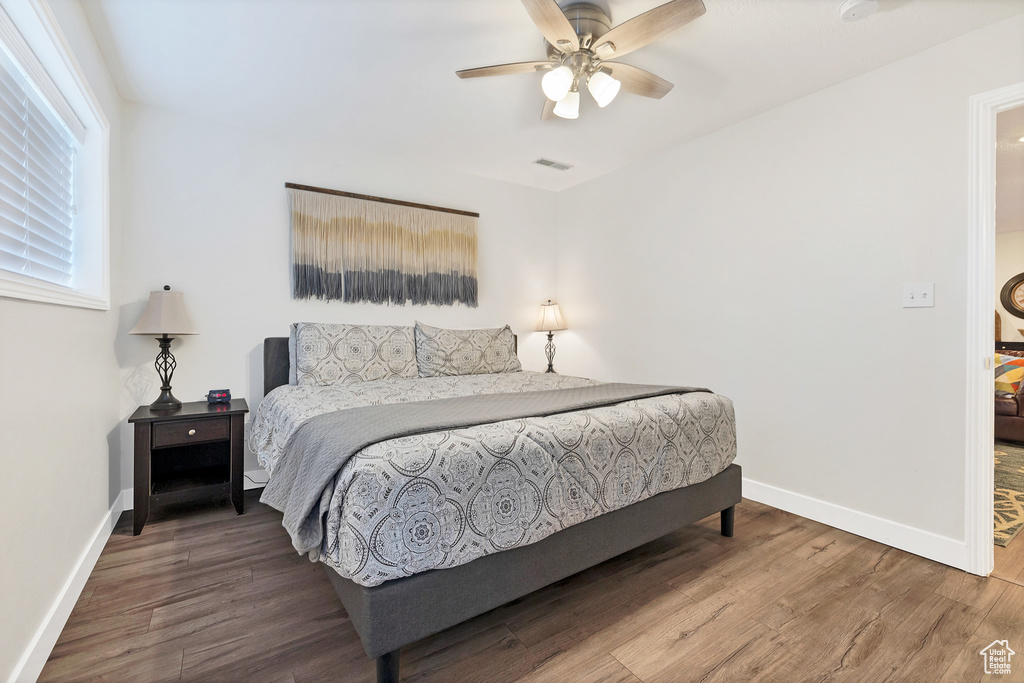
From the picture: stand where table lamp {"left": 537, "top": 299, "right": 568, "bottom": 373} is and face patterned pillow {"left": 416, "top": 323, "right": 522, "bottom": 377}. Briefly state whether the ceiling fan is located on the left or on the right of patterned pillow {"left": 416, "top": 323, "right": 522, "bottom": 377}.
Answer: left

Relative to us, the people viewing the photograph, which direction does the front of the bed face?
facing the viewer and to the right of the viewer

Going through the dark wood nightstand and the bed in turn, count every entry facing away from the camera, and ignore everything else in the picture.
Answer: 0

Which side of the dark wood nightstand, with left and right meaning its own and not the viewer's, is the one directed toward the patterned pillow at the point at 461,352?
left

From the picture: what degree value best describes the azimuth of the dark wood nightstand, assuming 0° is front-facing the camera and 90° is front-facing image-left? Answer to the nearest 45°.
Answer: approximately 0°

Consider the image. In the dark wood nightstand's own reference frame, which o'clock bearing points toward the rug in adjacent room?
The rug in adjacent room is roughly at 10 o'clock from the dark wood nightstand.

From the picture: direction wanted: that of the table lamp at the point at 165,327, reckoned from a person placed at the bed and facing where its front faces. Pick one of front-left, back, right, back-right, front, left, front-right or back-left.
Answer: back

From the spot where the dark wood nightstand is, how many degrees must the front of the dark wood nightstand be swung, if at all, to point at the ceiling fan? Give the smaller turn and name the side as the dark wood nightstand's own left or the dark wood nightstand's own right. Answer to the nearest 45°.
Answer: approximately 45° to the dark wood nightstand's own left

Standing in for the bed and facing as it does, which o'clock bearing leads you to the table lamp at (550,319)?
The table lamp is roughly at 8 o'clock from the bed.
